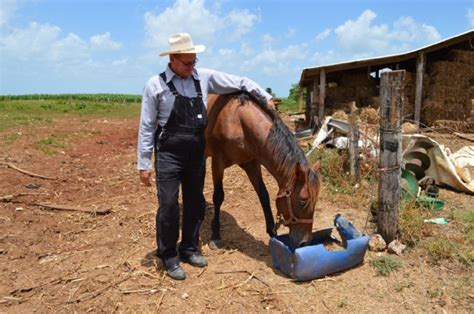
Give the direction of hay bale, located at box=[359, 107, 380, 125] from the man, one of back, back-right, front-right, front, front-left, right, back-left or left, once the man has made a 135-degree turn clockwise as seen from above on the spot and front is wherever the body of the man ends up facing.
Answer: back-right

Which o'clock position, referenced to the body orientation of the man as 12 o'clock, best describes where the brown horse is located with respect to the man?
The brown horse is roughly at 10 o'clock from the man.

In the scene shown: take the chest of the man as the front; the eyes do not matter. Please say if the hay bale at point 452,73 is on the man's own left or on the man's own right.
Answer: on the man's own left

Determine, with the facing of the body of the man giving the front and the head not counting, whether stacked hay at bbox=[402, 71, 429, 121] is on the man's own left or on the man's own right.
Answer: on the man's own left

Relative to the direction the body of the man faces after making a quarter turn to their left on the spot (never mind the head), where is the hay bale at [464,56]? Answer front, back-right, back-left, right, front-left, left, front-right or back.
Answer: front

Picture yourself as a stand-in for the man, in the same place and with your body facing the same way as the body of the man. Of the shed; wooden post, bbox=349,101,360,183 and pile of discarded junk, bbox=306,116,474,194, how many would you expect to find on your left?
3

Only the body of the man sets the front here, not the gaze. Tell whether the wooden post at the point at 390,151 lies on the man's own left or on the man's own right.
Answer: on the man's own left

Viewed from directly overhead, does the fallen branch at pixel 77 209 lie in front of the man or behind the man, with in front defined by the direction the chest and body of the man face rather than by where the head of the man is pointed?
behind

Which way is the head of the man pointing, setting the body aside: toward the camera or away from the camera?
toward the camera

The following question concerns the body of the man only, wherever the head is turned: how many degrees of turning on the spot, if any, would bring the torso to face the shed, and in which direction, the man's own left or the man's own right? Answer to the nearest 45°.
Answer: approximately 90° to the man's own left

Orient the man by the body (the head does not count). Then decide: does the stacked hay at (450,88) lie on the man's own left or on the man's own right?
on the man's own left

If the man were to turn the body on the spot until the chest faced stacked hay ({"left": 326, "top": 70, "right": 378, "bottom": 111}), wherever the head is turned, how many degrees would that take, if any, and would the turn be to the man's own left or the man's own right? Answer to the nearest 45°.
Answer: approximately 90° to the man's own left

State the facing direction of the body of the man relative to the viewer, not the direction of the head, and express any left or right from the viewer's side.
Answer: facing the viewer and to the right of the viewer

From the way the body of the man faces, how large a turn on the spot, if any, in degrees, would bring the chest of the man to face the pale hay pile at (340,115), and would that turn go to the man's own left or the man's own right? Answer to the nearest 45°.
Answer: approximately 90° to the man's own left

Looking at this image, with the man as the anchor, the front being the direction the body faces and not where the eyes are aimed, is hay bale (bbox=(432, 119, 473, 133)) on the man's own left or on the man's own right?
on the man's own left

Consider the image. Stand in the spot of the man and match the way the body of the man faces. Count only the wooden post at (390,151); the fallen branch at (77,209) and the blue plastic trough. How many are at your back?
1
